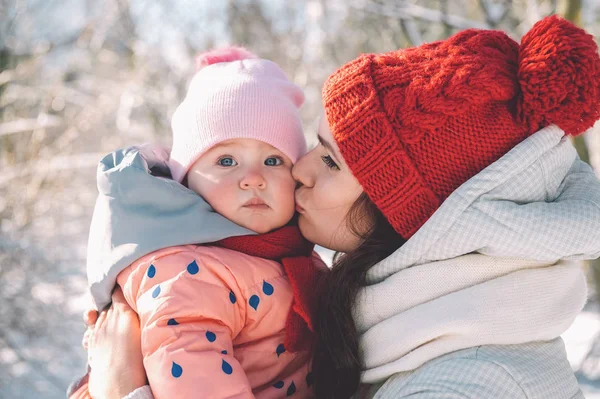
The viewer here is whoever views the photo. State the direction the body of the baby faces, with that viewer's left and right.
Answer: facing the viewer and to the right of the viewer

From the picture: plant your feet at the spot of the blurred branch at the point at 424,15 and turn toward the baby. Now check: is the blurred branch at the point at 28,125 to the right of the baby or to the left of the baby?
right

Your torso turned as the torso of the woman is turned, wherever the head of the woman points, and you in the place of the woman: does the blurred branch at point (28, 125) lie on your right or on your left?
on your right

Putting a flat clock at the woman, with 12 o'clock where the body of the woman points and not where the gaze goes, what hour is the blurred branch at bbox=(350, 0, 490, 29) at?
The blurred branch is roughly at 3 o'clock from the woman.

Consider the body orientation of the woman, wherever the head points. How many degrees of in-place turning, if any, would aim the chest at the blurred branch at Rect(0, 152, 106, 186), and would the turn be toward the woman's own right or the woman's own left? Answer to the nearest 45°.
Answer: approximately 45° to the woman's own right

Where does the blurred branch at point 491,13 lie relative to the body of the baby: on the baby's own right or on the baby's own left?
on the baby's own left

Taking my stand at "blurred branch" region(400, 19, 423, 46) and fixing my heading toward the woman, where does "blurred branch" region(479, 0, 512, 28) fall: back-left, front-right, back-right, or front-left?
back-left

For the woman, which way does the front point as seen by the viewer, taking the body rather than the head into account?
to the viewer's left

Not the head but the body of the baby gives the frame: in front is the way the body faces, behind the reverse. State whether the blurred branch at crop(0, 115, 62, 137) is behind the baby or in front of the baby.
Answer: behind
